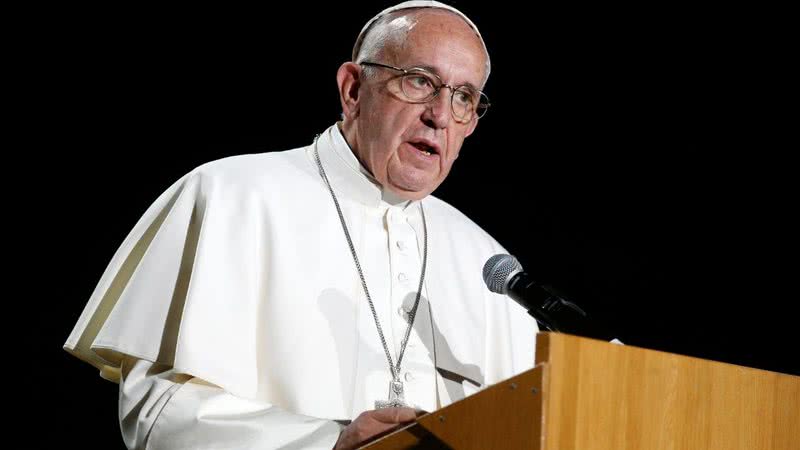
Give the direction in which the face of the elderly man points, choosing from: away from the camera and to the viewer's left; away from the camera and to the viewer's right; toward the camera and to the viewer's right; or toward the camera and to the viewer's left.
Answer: toward the camera and to the viewer's right

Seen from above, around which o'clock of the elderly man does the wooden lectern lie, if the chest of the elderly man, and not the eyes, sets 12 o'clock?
The wooden lectern is roughly at 1 o'clock from the elderly man.

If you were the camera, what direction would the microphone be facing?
facing to the left of the viewer

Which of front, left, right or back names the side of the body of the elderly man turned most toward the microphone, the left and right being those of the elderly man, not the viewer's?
front
